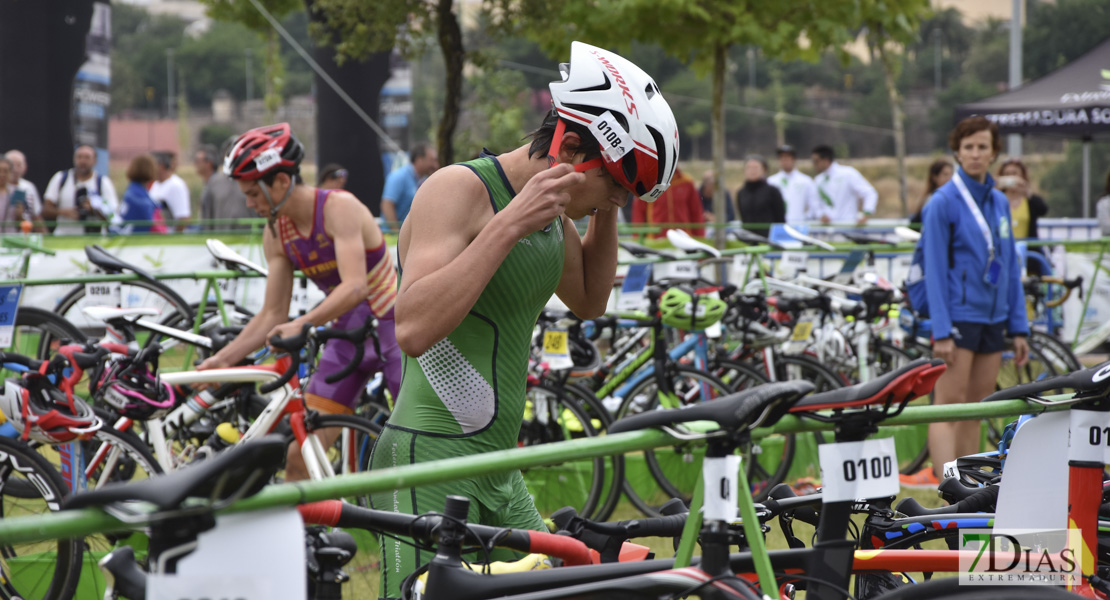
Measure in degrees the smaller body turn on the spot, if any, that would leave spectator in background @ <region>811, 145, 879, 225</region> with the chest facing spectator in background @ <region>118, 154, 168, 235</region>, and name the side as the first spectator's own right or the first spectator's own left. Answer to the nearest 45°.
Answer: approximately 45° to the first spectator's own right

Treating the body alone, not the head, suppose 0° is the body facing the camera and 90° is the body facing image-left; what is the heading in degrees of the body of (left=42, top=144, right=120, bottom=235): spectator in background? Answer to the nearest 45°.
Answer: approximately 0°

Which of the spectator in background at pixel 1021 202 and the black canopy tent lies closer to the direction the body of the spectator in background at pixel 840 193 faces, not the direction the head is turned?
the spectator in background

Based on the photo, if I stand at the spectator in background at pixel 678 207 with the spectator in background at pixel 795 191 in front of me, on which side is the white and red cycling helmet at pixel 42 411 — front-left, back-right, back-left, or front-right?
back-right
